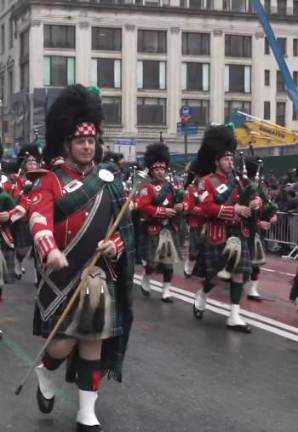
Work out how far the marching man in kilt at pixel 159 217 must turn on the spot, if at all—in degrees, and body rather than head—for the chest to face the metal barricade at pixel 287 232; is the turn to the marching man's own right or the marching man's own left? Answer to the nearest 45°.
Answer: approximately 135° to the marching man's own left

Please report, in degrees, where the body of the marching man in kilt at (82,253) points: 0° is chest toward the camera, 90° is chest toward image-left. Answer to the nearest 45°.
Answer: approximately 315°

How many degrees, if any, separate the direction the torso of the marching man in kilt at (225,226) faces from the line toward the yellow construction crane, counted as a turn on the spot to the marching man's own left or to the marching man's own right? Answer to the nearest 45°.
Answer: approximately 135° to the marching man's own left

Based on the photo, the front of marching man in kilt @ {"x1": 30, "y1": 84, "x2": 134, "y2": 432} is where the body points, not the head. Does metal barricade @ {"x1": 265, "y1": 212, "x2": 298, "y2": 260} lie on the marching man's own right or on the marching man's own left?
on the marching man's own left

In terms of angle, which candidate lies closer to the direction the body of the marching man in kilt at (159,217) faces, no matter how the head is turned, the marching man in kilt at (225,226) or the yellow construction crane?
the marching man in kilt

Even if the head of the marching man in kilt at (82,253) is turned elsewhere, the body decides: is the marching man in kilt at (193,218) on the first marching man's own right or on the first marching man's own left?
on the first marching man's own left

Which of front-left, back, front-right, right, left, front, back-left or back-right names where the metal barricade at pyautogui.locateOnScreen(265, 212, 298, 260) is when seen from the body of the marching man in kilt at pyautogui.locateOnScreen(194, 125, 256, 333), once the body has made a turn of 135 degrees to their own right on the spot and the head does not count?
right
